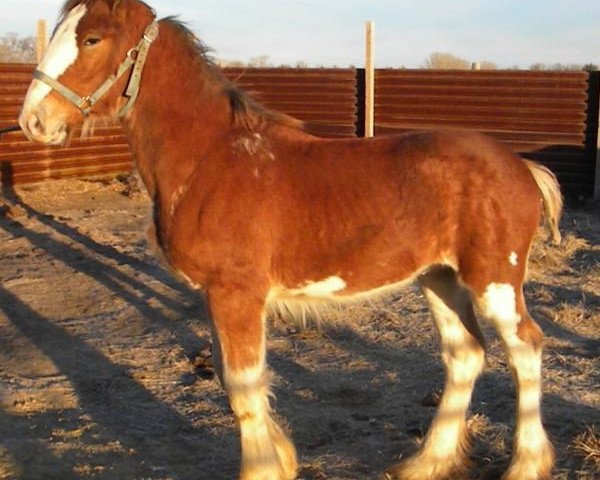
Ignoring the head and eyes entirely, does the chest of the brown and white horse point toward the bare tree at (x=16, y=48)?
no

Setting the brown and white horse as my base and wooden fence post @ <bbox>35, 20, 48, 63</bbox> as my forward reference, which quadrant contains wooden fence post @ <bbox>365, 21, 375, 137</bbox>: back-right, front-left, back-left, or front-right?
front-right

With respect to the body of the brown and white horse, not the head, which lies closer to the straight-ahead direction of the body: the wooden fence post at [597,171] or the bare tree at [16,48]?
the bare tree

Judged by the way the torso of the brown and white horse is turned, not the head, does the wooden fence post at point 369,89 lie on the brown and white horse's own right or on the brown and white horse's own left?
on the brown and white horse's own right

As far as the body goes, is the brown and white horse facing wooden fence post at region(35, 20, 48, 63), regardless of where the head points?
no

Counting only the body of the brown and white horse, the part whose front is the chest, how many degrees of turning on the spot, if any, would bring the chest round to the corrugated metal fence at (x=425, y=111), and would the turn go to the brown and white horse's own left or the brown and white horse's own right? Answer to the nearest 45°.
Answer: approximately 90° to the brown and white horse's own right

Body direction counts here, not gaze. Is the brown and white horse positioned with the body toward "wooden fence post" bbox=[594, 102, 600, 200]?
no

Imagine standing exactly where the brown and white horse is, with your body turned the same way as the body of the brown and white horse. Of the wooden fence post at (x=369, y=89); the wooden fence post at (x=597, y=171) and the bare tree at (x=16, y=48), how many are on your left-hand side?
0

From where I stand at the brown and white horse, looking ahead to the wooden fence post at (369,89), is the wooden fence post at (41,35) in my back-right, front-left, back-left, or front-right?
front-left

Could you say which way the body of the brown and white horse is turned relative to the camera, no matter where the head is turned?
to the viewer's left

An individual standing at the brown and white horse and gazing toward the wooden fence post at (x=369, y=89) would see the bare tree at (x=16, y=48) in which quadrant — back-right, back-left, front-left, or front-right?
front-left
